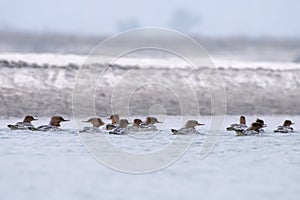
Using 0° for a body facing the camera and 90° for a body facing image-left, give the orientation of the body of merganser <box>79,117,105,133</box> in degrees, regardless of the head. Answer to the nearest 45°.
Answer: approximately 270°

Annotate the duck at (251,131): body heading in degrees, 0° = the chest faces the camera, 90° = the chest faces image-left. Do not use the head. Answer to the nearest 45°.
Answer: approximately 270°

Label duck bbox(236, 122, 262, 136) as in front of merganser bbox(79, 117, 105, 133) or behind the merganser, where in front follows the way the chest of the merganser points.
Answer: in front

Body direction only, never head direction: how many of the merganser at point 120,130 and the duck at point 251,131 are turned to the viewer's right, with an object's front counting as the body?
2

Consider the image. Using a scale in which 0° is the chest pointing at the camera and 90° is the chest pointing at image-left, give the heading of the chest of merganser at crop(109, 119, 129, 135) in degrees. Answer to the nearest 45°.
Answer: approximately 270°

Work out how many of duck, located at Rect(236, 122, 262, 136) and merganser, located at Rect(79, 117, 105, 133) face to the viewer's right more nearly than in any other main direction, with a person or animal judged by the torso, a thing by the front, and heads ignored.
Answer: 2

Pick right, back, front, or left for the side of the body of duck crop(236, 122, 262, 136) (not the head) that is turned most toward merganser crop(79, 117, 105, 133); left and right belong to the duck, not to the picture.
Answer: back
